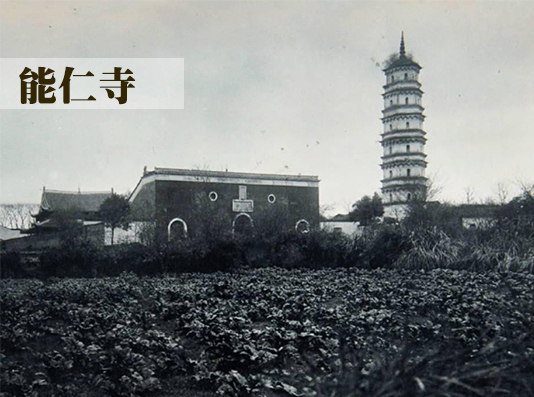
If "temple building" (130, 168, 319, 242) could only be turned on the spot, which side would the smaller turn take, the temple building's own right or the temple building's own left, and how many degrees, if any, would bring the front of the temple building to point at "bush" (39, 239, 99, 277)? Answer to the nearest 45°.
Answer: approximately 45° to the temple building's own right

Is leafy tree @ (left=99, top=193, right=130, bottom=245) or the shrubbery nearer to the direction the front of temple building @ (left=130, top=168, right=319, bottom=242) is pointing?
the shrubbery

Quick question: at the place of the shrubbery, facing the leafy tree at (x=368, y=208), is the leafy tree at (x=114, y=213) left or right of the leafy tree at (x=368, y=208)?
left

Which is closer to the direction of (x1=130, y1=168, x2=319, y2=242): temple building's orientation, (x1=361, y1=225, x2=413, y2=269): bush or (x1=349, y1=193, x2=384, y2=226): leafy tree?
the bush

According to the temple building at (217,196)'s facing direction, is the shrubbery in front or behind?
in front

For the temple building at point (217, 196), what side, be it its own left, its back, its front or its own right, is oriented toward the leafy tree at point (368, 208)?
left

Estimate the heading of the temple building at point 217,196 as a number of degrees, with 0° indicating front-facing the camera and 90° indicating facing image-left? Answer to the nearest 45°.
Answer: approximately 315°

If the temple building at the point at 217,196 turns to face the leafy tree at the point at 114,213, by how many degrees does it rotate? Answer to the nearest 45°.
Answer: approximately 90° to its right

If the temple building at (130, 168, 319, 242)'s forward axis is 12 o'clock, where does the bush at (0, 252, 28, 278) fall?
The bush is roughly at 2 o'clock from the temple building.
